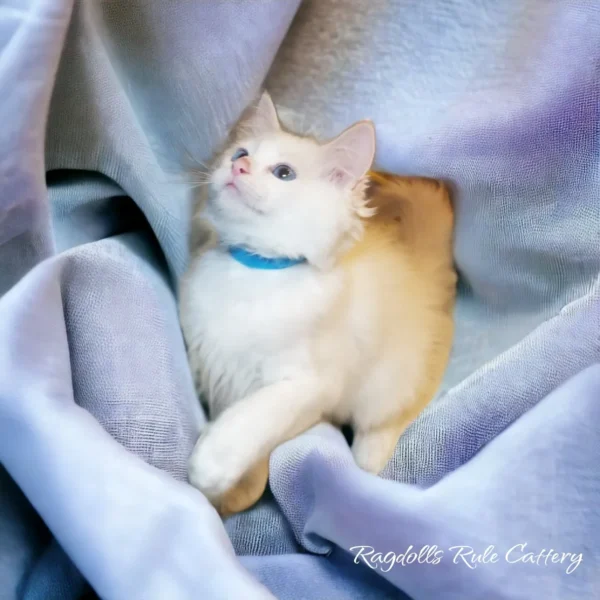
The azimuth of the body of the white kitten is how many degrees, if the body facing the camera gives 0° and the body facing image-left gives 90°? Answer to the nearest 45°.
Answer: approximately 45°
